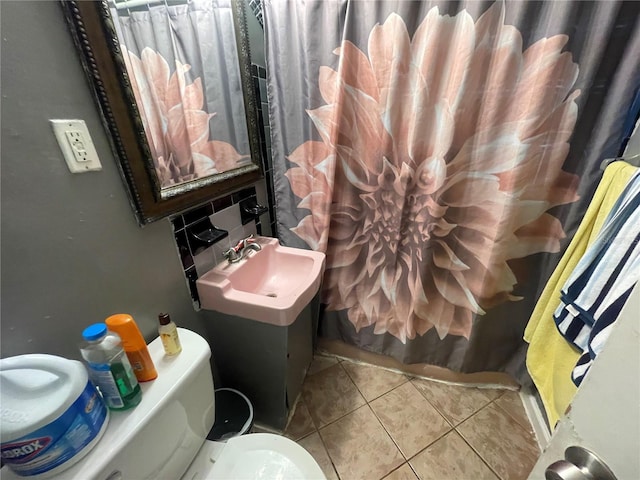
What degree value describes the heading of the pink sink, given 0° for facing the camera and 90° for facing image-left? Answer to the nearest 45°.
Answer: approximately 315°

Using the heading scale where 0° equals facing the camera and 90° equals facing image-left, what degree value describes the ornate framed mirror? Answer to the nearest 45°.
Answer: approximately 315°

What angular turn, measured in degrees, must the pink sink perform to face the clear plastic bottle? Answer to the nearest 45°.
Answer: approximately 90° to its right

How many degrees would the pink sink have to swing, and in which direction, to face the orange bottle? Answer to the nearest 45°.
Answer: approximately 90° to its right

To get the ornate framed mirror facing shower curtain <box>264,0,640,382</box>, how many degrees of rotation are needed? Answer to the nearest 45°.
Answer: approximately 45° to its left

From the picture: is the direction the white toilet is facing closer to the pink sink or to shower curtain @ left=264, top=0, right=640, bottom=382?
the shower curtain
